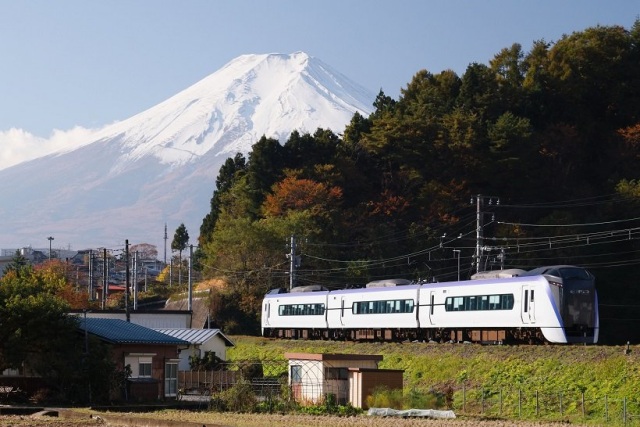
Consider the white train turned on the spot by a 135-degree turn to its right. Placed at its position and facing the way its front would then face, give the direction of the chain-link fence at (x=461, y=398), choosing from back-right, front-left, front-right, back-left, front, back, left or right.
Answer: left

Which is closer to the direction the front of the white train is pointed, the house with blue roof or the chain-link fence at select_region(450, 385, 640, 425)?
the chain-link fence

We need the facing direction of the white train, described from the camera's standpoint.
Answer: facing the viewer and to the right of the viewer

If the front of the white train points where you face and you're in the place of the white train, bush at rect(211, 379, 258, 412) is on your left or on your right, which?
on your right

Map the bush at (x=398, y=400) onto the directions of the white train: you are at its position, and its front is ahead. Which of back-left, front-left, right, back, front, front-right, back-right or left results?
front-right

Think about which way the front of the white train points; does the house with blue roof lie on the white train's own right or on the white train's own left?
on the white train's own right

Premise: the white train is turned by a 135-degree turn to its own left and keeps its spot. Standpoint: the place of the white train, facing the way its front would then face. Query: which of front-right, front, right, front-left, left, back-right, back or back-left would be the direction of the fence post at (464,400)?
back
